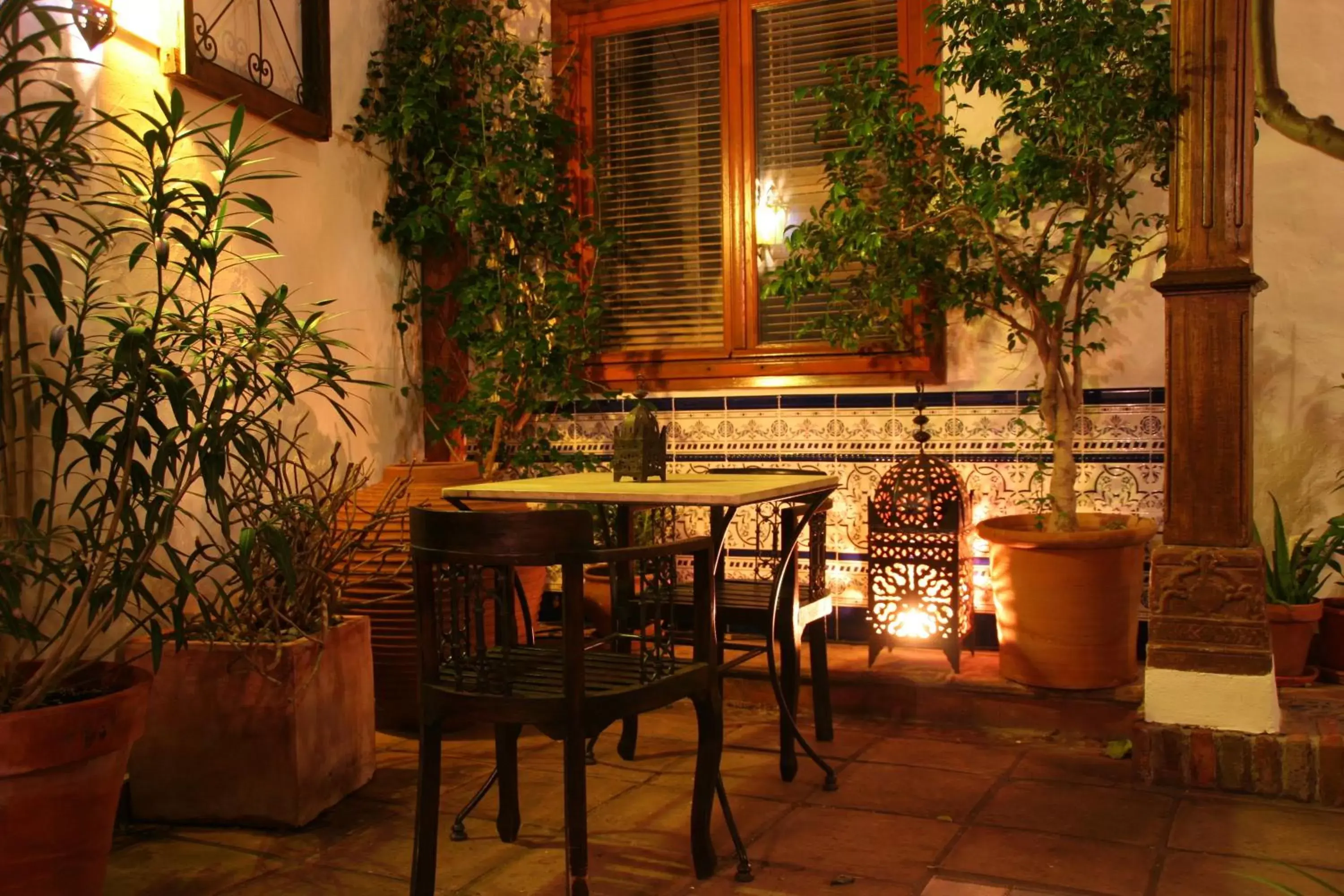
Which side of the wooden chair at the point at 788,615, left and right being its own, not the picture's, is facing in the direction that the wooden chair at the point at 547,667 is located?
front

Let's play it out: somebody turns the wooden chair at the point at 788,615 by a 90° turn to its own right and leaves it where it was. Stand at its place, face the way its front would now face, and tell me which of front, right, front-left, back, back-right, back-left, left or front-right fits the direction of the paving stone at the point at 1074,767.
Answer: back-right

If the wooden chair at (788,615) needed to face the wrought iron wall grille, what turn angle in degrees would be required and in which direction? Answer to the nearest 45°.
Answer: approximately 45° to its right

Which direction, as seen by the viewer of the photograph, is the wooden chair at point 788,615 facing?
facing the viewer and to the left of the viewer

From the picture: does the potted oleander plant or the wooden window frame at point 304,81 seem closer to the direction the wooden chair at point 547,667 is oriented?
the wooden window frame

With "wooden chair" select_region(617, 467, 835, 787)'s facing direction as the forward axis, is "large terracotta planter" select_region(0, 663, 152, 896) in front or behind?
in front

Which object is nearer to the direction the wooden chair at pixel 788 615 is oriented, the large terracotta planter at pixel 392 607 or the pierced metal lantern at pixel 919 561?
the large terracotta planter

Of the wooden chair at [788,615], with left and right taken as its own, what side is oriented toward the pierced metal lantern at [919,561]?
back

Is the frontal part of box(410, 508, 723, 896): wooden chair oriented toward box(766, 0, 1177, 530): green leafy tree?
yes

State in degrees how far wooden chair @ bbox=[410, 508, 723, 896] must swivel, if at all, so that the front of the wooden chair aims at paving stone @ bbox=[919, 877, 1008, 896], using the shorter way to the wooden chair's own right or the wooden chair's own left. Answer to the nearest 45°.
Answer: approximately 45° to the wooden chair's own right

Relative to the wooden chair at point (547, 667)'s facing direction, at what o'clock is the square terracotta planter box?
The square terracotta planter box is roughly at 9 o'clock from the wooden chair.

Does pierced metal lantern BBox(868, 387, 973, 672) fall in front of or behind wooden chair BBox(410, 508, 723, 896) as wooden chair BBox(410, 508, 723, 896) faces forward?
in front

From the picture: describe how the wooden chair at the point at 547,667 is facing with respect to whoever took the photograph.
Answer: facing away from the viewer and to the right of the viewer

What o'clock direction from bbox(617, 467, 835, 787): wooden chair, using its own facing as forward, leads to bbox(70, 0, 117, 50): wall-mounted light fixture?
The wall-mounted light fixture is roughly at 1 o'clock from the wooden chair.

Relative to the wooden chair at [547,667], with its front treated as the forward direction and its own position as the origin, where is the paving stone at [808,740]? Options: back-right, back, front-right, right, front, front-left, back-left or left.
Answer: front

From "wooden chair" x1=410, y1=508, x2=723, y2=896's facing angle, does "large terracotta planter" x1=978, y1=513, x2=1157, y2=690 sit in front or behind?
in front

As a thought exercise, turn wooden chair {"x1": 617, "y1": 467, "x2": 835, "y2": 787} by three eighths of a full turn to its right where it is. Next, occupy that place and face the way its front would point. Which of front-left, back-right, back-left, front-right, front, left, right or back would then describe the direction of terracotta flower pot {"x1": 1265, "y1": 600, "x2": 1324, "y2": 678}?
right
